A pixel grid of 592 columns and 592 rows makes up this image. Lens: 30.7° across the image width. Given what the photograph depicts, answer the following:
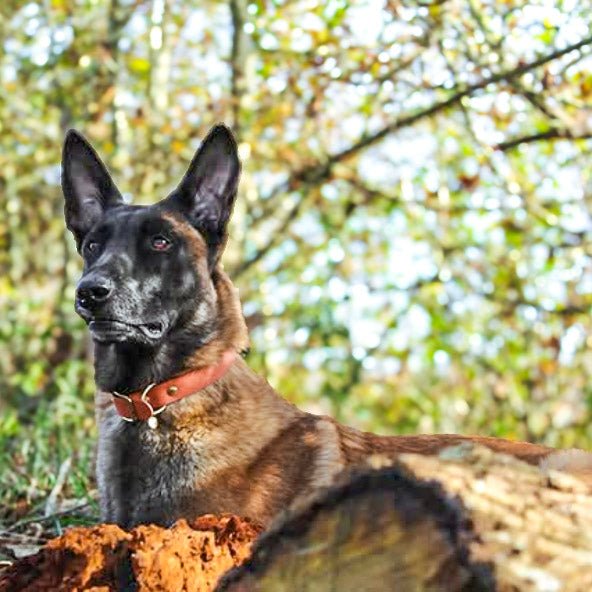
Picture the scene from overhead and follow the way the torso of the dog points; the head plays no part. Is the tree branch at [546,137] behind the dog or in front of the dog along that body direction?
behind

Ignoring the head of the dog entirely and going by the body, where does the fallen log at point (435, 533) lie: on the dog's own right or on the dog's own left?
on the dog's own left

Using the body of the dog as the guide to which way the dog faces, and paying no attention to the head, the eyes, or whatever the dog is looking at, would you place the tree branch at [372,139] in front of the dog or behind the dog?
behind

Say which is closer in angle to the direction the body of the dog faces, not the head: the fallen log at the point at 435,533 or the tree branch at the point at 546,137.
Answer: the fallen log

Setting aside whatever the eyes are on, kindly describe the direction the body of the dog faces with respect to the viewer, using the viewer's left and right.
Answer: facing the viewer and to the left of the viewer

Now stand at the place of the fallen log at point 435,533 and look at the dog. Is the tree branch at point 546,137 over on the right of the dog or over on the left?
right
